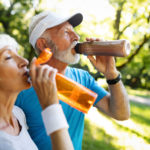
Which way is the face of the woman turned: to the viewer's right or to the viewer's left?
to the viewer's right

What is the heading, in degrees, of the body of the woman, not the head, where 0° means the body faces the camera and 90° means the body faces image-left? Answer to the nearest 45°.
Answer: approximately 315°
